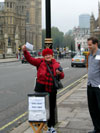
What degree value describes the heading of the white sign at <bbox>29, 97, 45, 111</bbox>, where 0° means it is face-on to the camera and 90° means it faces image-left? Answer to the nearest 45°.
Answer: approximately 0°

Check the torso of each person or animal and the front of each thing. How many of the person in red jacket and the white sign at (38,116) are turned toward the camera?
2
